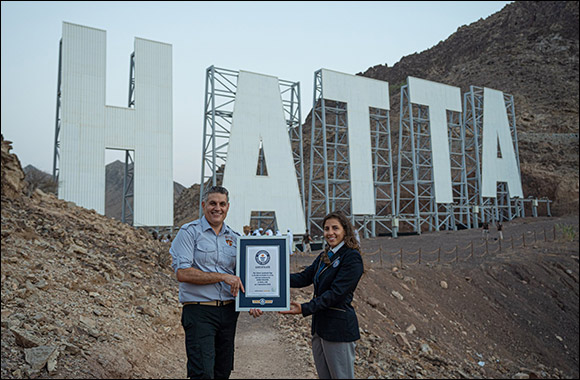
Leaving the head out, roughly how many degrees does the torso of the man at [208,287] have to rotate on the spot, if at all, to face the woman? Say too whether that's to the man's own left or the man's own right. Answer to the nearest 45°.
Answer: approximately 45° to the man's own left

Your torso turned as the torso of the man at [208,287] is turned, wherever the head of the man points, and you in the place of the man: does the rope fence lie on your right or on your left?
on your left

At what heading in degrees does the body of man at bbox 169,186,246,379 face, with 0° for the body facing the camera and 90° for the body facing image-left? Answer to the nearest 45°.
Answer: approximately 315°

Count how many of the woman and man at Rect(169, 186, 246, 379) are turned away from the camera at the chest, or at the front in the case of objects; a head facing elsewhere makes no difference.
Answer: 0

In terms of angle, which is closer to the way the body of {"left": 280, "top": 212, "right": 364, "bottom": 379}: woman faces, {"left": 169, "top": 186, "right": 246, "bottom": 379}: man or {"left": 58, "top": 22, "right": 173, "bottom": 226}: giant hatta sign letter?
the man

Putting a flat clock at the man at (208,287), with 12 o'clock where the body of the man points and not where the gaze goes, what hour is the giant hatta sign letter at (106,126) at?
The giant hatta sign letter is roughly at 7 o'clock from the man.

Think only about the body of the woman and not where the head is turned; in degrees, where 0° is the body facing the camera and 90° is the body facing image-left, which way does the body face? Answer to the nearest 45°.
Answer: approximately 45°
